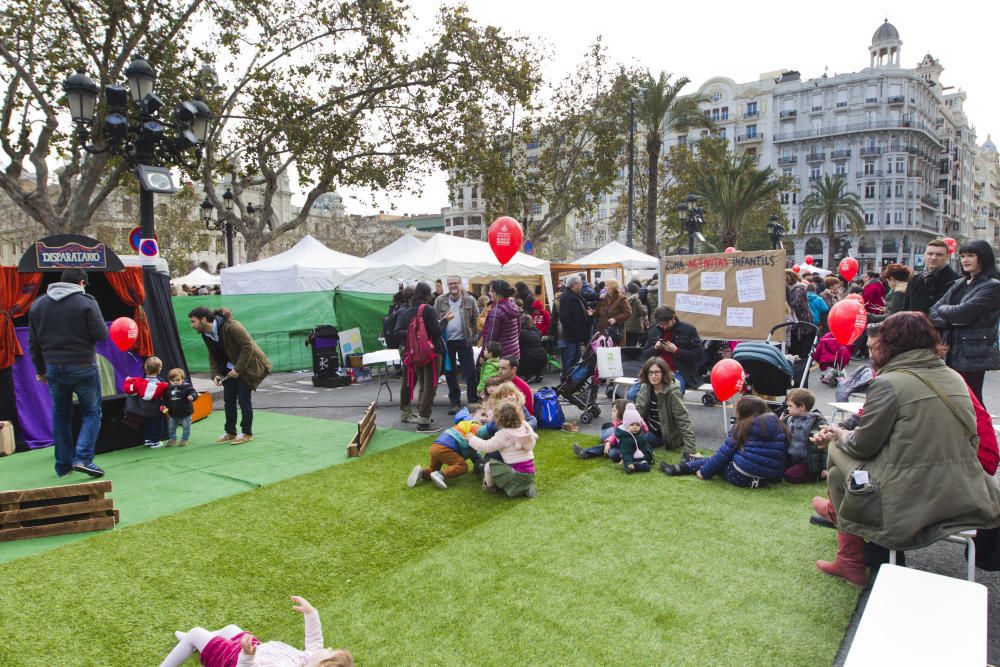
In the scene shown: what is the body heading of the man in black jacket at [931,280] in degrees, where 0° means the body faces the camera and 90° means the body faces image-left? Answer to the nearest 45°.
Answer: approximately 45°

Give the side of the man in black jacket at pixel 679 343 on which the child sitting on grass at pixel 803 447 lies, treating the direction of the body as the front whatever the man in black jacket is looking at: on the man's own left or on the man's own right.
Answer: on the man's own left

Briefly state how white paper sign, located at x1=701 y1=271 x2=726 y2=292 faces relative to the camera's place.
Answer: facing the viewer

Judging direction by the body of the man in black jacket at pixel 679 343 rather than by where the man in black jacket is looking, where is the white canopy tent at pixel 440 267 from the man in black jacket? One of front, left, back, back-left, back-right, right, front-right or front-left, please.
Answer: right

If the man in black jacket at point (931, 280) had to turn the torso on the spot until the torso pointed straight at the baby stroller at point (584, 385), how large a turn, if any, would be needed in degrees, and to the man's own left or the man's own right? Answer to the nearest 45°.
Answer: approximately 45° to the man's own right

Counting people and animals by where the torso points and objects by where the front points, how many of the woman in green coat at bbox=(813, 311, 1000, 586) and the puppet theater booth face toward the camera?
1

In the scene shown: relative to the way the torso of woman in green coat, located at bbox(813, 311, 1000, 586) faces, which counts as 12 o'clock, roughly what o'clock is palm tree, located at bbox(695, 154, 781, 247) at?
The palm tree is roughly at 1 o'clock from the woman in green coat.

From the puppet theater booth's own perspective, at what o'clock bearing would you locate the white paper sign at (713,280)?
The white paper sign is roughly at 10 o'clock from the puppet theater booth.

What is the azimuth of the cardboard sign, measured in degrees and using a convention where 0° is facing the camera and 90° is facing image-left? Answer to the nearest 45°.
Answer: approximately 0°

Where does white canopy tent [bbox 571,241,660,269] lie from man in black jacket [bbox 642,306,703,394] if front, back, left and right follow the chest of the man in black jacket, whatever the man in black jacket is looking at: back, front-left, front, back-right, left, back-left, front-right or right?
back-right

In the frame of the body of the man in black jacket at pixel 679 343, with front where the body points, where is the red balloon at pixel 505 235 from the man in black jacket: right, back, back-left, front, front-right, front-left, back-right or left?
right

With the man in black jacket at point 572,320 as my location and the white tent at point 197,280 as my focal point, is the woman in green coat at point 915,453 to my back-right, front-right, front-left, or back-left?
back-left

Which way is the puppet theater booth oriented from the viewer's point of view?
toward the camera

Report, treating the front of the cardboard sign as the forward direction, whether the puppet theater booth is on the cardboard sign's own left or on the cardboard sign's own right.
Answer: on the cardboard sign's own right

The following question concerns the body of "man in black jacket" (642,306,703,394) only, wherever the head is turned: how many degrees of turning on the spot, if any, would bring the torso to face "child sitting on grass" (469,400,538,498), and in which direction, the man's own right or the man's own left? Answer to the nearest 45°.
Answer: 0° — they already face them
